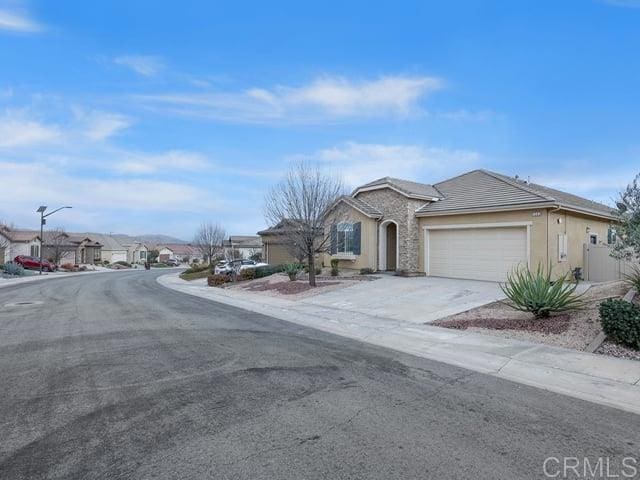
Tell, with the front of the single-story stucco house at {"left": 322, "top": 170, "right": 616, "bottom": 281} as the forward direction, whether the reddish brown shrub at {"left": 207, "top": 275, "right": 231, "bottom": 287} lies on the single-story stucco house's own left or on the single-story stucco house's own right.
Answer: on the single-story stucco house's own right

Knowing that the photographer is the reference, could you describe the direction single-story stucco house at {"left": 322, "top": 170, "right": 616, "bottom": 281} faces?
facing the viewer and to the left of the viewer

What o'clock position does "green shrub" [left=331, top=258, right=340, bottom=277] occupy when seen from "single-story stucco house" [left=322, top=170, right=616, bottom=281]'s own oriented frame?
The green shrub is roughly at 2 o'clock from the single-story stucco house.

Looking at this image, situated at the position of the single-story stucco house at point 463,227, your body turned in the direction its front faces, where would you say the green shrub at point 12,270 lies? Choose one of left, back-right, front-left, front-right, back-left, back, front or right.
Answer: front-right

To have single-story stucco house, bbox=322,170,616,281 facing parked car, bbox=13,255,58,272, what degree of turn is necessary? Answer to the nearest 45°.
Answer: approximately 45° to its right

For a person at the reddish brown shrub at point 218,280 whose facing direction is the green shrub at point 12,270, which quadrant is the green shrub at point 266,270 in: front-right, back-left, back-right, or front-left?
back-right

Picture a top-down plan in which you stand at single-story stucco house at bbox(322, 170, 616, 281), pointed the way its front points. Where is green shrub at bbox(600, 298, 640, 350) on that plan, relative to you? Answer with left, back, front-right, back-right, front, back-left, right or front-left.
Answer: front-left

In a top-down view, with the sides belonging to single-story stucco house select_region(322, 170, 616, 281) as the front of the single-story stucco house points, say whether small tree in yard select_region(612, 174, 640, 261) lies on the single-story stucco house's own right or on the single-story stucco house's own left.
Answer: on the single-story stucco house's own left

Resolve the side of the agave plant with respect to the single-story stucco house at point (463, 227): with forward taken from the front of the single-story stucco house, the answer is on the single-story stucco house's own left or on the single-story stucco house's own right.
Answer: on the single-story stucco house's own left

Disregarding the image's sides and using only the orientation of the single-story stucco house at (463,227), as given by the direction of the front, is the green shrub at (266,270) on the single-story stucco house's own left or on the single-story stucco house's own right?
on the single-story stucco house's own right
